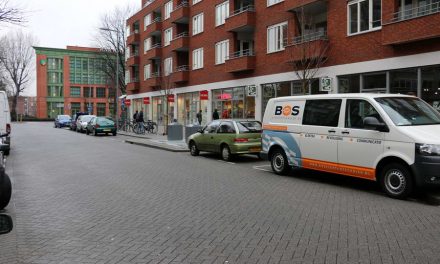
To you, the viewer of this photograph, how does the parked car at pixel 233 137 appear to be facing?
facing away from the viewer and to the left of the viewer

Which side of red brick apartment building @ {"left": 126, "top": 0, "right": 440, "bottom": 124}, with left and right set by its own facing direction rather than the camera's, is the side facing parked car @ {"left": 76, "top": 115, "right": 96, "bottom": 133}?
right

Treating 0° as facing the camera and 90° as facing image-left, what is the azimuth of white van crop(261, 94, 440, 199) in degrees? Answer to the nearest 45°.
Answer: approximately 315°

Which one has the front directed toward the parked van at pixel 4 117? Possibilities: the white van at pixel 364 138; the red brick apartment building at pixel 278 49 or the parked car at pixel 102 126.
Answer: the red brick apartment building

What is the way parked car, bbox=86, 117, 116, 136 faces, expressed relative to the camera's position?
facing away from the viewer and to the left of the viewer

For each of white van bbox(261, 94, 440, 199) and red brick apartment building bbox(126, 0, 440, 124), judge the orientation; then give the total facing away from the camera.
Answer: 0

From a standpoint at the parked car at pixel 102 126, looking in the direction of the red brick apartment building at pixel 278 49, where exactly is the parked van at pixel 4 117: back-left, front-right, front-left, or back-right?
front-right

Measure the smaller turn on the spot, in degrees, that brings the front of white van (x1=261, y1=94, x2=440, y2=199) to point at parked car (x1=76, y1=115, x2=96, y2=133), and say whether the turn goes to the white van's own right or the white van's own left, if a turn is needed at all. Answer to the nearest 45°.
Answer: approximately 180°

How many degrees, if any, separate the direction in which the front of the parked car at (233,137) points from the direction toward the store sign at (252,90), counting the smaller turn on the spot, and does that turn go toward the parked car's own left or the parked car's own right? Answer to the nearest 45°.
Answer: approximately 45° to the parked car's own right

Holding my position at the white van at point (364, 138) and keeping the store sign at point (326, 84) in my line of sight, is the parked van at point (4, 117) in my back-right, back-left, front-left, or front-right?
front-left

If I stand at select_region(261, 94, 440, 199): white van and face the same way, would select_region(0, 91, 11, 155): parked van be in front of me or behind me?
behind

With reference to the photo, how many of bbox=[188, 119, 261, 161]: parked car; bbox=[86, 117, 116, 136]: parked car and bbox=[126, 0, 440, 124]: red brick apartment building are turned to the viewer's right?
0

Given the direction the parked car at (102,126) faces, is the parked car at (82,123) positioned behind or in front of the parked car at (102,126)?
in front

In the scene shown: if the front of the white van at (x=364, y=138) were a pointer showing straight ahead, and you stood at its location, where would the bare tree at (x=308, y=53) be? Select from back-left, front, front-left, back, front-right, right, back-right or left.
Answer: back-left

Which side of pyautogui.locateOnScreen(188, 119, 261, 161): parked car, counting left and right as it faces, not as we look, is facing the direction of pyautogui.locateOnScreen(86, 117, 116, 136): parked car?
front
